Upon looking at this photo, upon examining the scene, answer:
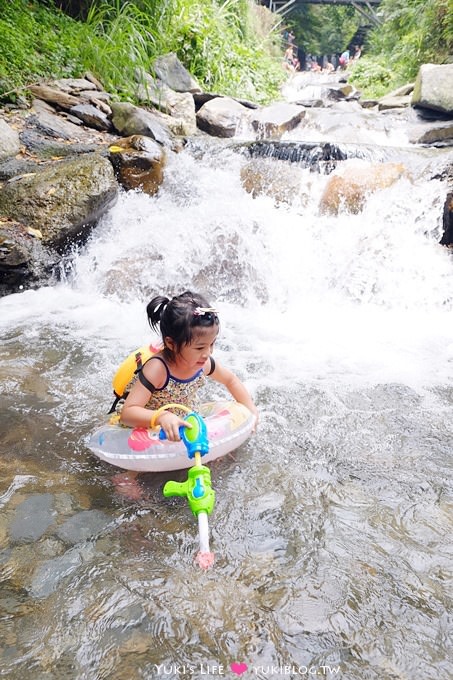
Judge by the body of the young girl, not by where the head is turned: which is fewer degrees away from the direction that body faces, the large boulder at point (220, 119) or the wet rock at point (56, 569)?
the wet rock

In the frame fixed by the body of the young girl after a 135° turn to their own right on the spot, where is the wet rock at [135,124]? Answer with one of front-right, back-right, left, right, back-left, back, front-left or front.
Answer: right

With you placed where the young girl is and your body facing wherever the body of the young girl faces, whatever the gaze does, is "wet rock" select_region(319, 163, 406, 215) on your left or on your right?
on your left

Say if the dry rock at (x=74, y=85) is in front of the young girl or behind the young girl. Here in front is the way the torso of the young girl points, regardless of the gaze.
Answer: behind

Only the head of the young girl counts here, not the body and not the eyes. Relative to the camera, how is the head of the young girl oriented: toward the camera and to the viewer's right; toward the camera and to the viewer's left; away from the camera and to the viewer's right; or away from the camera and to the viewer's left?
toward the camera and to the viewer's right

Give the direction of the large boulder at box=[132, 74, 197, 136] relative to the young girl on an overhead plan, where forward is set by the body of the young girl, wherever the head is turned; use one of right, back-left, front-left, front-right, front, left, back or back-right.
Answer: back-left

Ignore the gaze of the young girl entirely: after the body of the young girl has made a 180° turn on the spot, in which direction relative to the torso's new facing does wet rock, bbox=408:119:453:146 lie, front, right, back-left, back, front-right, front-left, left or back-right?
right

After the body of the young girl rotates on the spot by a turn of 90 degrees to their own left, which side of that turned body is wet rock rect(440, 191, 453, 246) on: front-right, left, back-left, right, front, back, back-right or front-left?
front

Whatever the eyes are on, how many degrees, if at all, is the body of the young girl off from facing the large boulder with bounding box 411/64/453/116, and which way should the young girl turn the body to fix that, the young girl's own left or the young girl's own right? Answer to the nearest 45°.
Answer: approximately 90° to the young girl's own left

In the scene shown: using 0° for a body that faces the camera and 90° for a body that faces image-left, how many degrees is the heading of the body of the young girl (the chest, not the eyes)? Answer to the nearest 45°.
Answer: approximately 315°

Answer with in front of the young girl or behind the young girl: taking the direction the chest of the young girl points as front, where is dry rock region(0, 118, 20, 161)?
behind

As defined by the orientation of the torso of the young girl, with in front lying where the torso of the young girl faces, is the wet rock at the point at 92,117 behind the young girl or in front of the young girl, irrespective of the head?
behind

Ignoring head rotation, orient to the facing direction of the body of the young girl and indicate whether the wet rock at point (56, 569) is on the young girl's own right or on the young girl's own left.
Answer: on the young girl's own right

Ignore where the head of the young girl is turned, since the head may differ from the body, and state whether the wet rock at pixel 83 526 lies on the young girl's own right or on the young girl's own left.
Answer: on the young girl's own right

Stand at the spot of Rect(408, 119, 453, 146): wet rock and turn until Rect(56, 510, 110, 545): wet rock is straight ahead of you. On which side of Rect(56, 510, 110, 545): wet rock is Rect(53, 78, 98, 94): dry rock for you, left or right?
right
